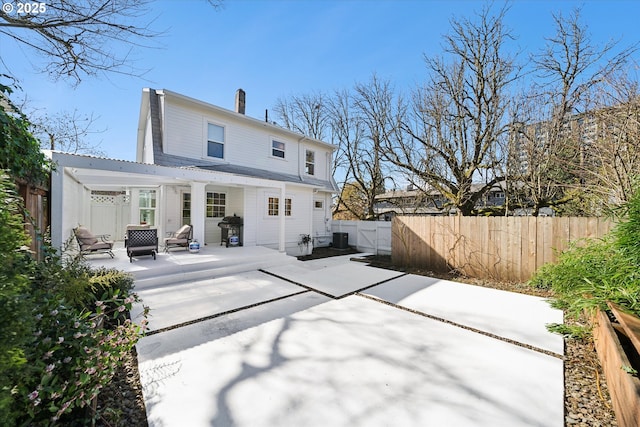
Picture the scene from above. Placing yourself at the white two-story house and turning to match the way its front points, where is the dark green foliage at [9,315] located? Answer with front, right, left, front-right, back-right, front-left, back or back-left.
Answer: back-left

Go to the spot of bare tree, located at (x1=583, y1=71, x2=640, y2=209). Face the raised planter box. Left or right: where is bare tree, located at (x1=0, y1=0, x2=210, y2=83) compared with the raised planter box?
right

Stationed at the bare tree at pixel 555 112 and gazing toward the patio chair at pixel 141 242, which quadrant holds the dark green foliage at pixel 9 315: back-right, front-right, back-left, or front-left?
front-left

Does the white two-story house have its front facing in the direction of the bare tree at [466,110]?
no

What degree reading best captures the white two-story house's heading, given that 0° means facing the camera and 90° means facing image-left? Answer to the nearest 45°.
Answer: approximately 135°

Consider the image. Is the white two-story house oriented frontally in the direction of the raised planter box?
no

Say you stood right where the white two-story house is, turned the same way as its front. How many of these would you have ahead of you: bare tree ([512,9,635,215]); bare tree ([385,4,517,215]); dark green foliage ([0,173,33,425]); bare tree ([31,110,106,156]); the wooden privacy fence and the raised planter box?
1
